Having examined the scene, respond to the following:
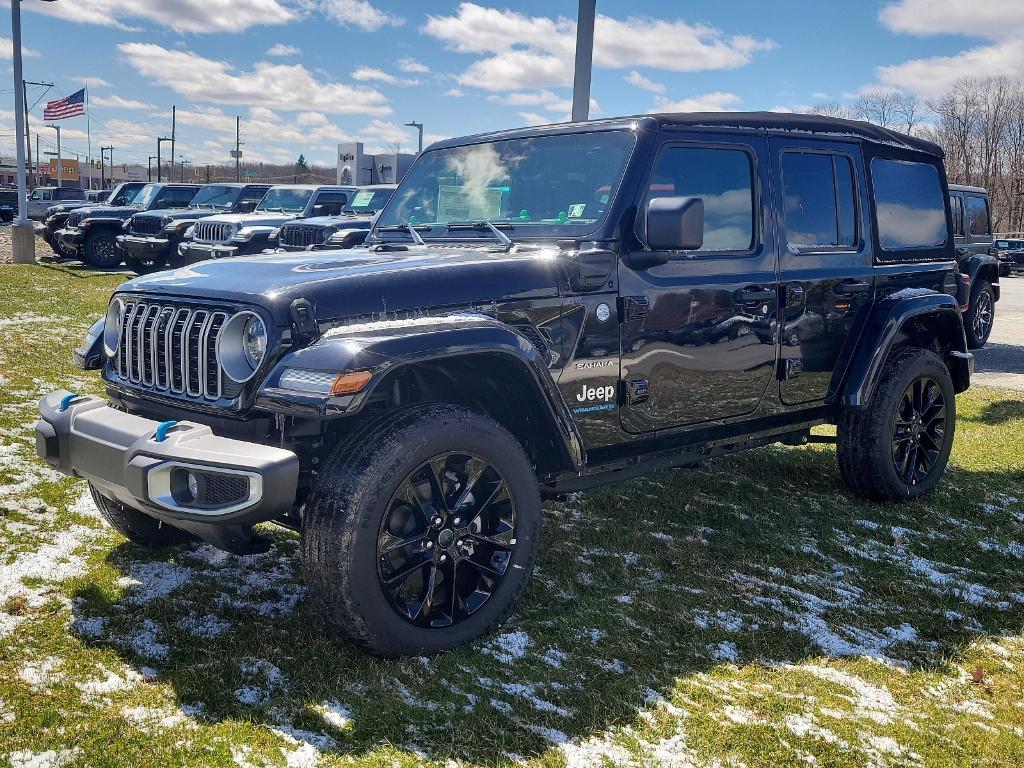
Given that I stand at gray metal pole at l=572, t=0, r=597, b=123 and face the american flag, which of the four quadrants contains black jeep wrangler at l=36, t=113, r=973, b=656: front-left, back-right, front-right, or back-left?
back-left

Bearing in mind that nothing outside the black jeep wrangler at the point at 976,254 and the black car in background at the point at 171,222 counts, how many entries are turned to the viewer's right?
0

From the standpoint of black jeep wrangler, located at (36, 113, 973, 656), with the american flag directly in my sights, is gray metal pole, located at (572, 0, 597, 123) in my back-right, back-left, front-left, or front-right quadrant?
front-right

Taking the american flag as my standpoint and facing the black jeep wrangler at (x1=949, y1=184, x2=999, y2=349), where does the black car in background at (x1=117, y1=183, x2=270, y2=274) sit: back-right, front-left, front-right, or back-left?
front-right

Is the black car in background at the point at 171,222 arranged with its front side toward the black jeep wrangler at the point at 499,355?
no

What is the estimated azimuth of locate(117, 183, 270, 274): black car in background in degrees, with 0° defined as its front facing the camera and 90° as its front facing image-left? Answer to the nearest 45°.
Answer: approximately 45°

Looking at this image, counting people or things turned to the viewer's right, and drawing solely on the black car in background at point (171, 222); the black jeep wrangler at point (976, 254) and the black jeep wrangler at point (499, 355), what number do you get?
0

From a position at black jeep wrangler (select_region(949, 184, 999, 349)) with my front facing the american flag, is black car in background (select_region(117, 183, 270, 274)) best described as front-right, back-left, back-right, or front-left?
front-left

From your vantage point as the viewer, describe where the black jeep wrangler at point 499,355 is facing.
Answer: facing the viewer and to the left of the viewer

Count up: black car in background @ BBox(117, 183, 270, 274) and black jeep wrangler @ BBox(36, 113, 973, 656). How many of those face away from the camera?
0

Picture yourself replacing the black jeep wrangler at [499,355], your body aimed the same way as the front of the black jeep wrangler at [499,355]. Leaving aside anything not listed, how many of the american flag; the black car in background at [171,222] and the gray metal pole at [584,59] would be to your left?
0

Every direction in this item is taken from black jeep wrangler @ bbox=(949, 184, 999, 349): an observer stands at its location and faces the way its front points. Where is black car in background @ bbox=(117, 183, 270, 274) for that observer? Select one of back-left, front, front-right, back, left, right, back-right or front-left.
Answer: front-right

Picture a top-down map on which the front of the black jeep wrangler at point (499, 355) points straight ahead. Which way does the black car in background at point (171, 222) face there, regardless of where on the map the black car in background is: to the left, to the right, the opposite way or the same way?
the same way

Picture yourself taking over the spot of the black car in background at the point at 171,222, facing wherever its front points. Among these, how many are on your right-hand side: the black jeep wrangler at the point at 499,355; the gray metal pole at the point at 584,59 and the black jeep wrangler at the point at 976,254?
0
